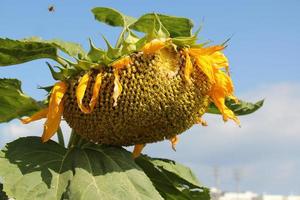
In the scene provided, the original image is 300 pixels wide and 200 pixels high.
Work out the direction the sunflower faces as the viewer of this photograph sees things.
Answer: facing the viewer
